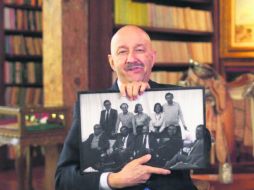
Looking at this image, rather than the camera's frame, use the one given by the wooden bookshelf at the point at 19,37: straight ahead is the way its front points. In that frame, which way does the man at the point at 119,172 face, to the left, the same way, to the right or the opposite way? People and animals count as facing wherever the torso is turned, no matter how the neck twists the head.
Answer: the same way

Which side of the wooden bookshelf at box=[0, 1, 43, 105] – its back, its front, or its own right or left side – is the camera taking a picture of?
front

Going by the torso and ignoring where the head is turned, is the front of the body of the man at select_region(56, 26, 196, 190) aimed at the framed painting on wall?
no

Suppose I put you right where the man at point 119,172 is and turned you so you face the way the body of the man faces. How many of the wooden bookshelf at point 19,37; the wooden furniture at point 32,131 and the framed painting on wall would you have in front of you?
0

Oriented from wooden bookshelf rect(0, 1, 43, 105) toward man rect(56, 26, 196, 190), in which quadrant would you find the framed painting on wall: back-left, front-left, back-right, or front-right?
front-left

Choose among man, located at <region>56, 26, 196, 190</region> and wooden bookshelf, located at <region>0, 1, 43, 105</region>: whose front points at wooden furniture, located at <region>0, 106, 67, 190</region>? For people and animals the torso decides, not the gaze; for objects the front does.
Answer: the wooden bookshelf

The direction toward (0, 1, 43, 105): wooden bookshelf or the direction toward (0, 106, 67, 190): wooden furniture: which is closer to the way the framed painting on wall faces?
the wooden furniture

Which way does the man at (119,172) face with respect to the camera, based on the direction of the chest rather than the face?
toward the camera

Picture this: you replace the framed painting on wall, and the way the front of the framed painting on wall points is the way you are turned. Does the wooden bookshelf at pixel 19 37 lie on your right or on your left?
on your right

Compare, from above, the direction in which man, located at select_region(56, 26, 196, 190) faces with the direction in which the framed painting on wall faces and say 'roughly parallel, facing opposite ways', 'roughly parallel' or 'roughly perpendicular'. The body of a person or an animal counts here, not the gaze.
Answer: roughly parallel

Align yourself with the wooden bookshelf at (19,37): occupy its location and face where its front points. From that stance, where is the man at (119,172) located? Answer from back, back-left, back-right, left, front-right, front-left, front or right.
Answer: front

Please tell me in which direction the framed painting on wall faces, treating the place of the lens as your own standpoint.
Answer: facing the viewer

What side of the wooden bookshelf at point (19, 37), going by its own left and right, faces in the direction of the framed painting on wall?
left

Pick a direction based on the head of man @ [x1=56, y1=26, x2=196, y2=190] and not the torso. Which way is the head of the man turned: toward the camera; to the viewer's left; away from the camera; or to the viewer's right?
toward the camera
